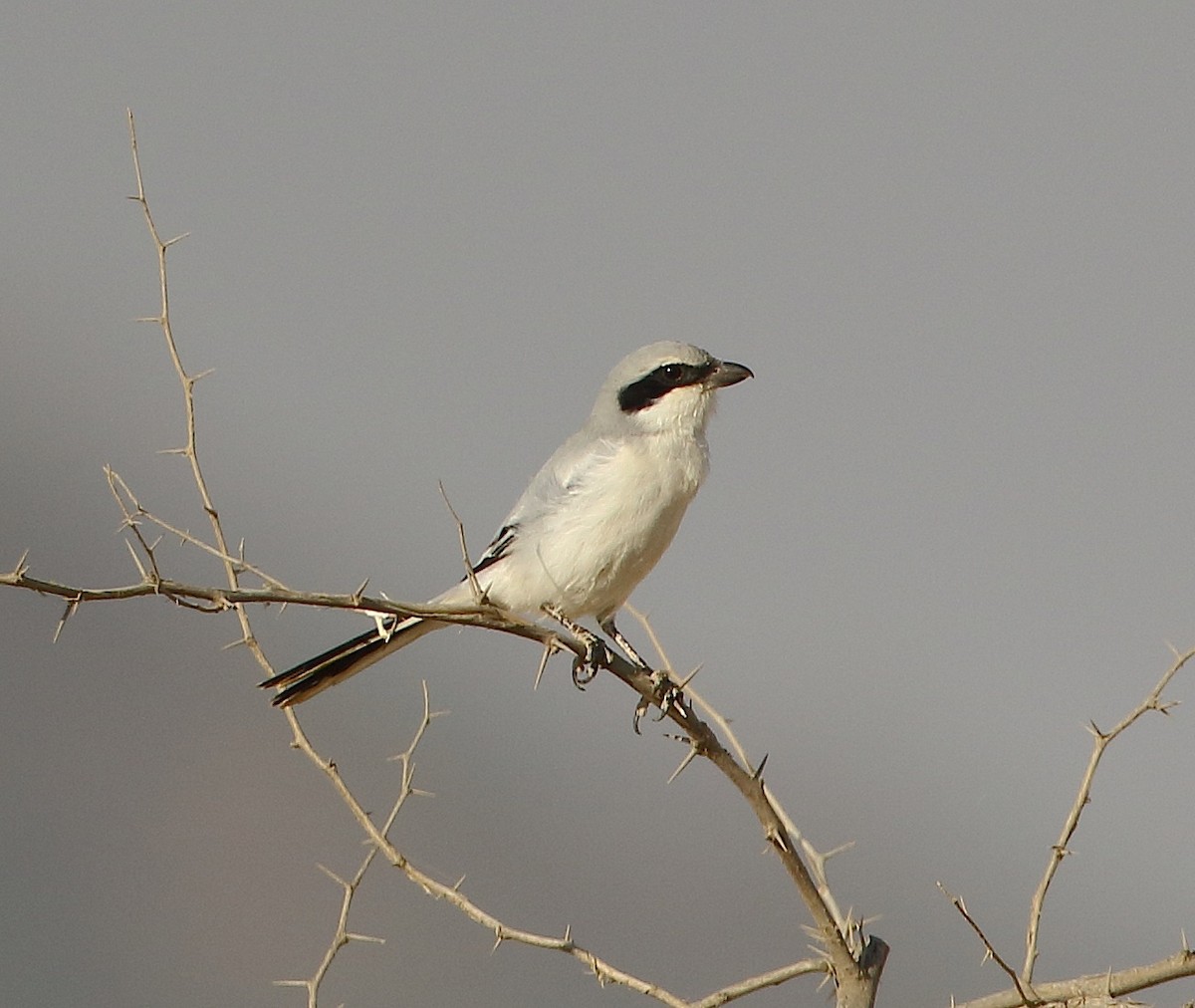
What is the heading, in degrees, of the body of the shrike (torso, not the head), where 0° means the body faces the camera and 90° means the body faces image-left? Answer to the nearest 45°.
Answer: approximately 270°
